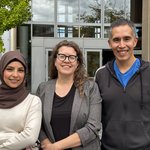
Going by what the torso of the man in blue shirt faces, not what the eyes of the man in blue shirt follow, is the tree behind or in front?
behind

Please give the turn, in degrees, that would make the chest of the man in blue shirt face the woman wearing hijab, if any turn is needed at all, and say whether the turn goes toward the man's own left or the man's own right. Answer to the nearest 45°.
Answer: approximately 90° to the man's own right

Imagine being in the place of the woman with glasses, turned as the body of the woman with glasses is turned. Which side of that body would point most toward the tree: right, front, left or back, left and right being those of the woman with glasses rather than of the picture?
back

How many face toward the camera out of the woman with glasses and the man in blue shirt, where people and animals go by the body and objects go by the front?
2

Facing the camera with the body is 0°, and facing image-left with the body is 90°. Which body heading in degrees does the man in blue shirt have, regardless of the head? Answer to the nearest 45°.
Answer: approximately 0°
